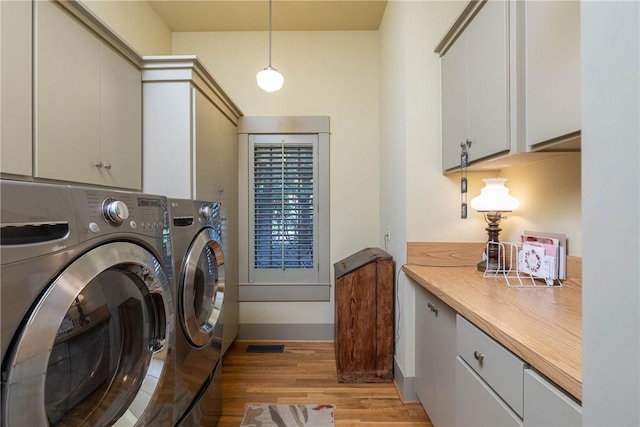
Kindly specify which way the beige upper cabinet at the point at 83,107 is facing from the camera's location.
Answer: facing the viewer and to the right of the viewer

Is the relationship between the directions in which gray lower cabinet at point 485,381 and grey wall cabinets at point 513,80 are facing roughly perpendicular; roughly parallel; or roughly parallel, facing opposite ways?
roughly parallel

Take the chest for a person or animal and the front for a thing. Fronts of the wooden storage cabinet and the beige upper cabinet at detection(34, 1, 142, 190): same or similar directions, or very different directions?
very different directions

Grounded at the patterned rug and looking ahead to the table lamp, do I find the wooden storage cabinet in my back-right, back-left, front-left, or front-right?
front-left

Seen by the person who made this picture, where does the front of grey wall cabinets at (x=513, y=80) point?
facing the viewer and to the left of the viewer

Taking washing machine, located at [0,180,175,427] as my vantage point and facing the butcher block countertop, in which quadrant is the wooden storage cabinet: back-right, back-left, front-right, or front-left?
front-left

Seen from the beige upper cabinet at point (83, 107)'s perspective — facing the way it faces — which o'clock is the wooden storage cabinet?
The wooden storage cabinet is roughly at 11 o'clock from the beige upper cabinet.

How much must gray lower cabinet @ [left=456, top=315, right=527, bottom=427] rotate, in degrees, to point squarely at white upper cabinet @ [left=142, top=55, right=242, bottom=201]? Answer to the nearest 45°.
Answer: approximately 45° to its right

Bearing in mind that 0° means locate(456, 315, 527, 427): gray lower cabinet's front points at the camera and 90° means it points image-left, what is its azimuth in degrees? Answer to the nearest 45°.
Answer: approximately 45°

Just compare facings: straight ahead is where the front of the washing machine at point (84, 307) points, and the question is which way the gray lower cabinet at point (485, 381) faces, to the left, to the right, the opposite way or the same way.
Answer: the opposite way

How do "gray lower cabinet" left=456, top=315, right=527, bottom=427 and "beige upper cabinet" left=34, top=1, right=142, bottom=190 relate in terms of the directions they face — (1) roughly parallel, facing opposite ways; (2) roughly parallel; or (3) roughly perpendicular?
roughly parallel, facing opposite ways

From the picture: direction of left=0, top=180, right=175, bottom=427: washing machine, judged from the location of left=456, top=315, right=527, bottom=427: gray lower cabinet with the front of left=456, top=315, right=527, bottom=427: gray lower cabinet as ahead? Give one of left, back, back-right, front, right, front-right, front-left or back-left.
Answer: front

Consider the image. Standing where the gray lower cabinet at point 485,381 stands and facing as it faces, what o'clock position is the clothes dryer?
The clothes dryer is roughly at 1 o'clock from the gray lower cabinet.

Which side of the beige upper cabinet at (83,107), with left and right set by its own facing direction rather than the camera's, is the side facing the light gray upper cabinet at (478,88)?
front

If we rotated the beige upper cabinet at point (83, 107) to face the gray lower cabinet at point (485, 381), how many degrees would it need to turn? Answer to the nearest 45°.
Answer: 0° — it already faces it
